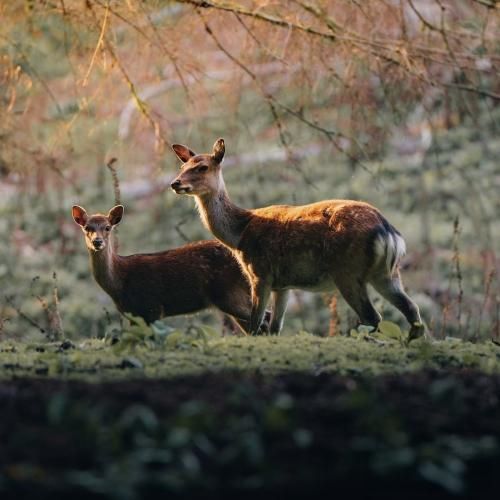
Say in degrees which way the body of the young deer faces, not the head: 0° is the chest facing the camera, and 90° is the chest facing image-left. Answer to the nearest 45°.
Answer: approximately 90°
